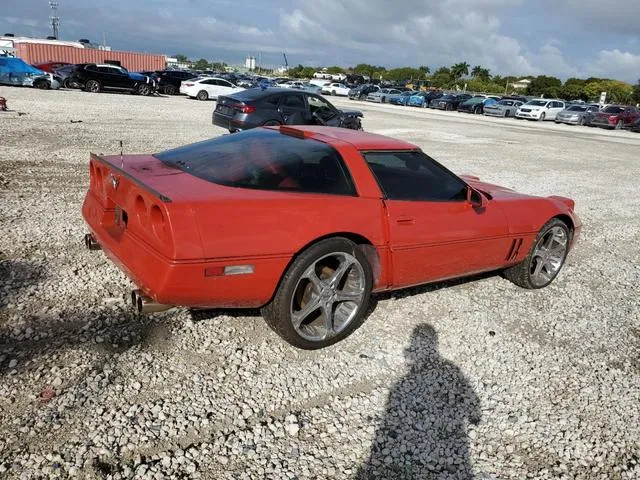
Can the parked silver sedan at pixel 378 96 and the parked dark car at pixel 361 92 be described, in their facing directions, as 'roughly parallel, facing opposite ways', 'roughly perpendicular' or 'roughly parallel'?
roughly parallel

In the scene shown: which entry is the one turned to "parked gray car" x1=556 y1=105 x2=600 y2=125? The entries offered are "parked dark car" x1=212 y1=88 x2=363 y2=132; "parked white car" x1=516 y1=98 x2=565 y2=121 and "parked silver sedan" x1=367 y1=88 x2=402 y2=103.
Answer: "parked dark car" x1=212 y1=88 x2=363 y2=132

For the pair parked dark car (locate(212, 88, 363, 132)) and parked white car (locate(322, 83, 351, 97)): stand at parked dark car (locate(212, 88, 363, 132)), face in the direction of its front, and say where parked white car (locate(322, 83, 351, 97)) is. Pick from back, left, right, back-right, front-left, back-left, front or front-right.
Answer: front-left

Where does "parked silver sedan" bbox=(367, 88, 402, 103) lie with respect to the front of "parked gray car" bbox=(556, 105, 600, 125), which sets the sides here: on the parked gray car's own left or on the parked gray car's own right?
on the parked gray car's own right

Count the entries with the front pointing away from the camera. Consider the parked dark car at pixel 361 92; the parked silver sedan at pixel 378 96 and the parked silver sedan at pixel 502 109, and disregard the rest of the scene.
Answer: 0

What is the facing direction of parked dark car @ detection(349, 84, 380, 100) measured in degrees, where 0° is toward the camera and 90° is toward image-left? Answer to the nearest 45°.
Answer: approximately 45°

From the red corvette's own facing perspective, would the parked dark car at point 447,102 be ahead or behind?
ahead

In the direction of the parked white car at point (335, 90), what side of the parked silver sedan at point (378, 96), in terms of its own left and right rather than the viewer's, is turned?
right

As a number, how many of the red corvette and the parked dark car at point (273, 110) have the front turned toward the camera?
0

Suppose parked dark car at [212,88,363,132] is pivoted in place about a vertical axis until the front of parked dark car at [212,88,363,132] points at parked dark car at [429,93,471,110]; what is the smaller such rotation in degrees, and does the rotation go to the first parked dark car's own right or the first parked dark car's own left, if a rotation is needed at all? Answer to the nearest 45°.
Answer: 0° — it already faces it

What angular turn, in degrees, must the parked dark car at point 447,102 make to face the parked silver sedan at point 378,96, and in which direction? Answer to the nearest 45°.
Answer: approximately 45° to its right

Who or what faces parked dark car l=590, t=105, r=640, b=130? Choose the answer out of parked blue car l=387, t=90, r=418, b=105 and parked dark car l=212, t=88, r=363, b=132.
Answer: parked dark car l=212, t=88, r=363, b=132

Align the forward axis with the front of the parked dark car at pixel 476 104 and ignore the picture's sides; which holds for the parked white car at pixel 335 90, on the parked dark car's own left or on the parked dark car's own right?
on the parked dark car's own right

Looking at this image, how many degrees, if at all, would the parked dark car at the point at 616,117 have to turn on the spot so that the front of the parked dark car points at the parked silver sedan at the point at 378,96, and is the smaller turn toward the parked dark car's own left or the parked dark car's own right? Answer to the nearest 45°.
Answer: approximately 45° to the parked dark car's own right

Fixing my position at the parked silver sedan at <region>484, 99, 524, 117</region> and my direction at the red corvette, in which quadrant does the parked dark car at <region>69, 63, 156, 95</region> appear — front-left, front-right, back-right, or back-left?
front-right

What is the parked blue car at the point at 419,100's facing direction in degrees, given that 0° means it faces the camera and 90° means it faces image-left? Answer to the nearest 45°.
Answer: approximately 45°

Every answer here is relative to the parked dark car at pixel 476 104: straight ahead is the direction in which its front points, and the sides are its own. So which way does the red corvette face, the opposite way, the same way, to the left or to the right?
the opposite way
